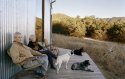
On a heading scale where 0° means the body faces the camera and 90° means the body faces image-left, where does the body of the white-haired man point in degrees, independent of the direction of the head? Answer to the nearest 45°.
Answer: approximately 270°
